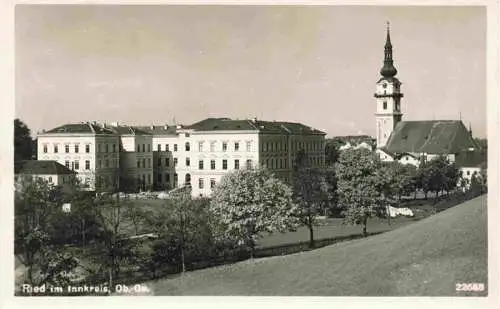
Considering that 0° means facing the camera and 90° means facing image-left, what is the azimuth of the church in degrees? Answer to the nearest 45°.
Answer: approximately 90°

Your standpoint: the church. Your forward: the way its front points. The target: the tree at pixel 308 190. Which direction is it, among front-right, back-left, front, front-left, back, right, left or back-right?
left
